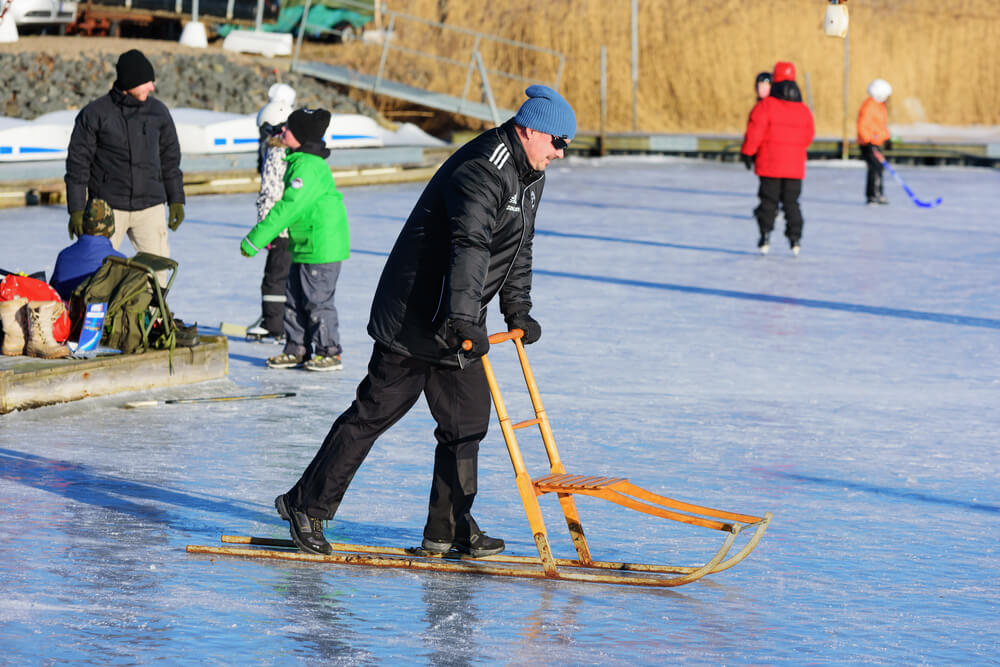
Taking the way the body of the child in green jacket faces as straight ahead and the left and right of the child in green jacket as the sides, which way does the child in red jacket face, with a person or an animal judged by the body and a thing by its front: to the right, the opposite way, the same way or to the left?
to the right

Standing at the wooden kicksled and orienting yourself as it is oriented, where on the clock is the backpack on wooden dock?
The backpack on wooden dock is roughly at 8 o'clock from the wooden kicksled.

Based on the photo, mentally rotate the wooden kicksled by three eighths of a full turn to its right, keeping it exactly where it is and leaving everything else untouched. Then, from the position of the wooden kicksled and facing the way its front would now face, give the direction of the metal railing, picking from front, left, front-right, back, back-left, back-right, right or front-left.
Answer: back-right

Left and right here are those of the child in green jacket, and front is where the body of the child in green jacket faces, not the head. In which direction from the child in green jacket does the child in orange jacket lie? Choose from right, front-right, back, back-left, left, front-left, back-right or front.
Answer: back-right

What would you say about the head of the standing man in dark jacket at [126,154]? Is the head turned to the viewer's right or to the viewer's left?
to the viewer's right

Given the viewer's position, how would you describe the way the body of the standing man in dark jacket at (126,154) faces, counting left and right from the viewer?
facing the viewer and to the right of the viewer

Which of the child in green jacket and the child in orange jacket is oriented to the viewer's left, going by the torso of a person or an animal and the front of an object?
the child in green jacket

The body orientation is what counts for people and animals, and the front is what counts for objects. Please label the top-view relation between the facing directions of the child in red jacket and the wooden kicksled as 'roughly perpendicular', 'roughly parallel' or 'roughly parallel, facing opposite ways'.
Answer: roughly perpendicular

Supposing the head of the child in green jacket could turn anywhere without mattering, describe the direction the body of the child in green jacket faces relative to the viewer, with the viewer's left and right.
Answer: facing to the left of the viewer

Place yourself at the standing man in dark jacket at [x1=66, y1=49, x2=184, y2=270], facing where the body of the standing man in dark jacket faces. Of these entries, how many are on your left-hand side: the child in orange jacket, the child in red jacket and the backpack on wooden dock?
2

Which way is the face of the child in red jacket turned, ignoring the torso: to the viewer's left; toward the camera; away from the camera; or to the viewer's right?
away from the camera

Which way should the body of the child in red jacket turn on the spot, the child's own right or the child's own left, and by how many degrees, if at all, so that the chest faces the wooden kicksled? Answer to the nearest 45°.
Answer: approximately 180°

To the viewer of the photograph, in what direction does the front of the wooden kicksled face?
facing to the right of the viewer

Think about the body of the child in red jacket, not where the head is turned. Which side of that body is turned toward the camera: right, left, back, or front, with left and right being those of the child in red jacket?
back

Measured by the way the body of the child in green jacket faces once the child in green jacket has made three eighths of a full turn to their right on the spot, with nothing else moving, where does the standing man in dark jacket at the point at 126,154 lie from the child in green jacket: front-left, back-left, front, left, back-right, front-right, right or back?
left

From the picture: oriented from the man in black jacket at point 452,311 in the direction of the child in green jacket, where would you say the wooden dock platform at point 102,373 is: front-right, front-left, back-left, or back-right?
front-left
